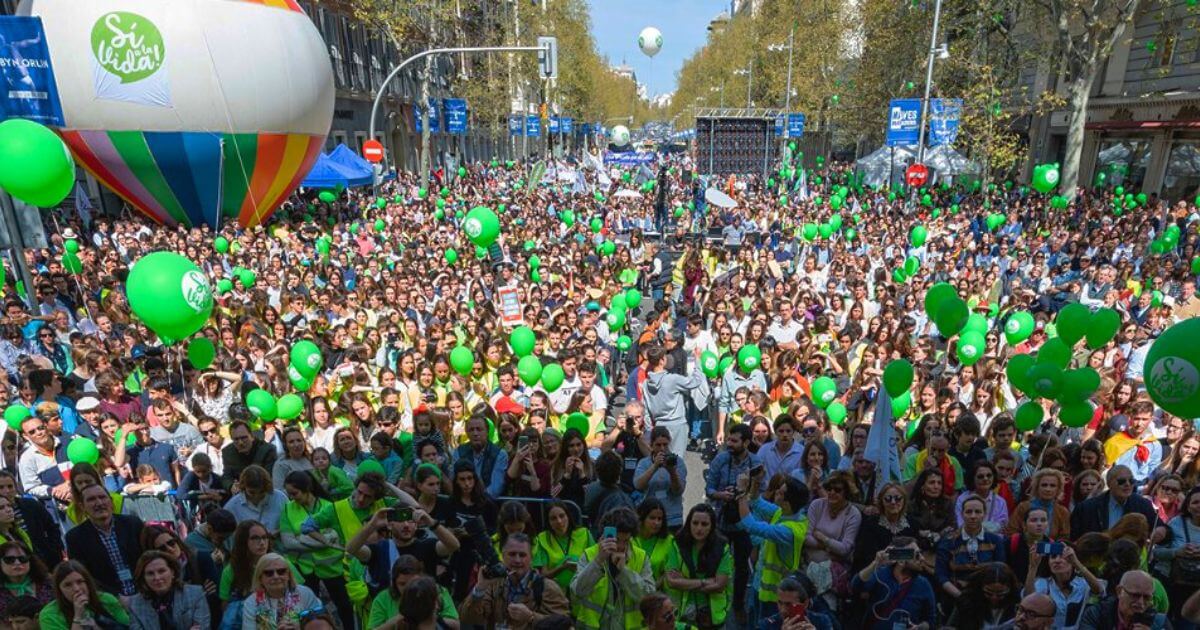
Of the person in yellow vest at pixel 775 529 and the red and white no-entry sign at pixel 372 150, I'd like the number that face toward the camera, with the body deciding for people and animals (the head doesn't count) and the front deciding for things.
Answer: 1

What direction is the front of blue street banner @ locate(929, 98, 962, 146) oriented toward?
toward the camera

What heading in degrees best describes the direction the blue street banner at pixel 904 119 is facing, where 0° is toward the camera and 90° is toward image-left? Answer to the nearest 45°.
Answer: approximately 0°

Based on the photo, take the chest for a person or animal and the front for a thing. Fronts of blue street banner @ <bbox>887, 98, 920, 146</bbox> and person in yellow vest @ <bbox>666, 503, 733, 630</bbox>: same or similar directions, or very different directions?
same or similar directions

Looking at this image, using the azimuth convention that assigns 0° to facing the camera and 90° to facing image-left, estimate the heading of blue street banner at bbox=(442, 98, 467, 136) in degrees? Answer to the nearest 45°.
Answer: approximately 0°

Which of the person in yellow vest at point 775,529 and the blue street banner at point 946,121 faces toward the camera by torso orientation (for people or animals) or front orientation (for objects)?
the blue street banner

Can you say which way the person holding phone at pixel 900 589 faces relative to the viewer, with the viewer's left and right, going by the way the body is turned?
facing the viewer

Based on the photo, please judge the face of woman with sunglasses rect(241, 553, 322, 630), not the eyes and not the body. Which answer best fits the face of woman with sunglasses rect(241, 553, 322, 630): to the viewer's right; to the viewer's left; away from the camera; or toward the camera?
toward the camera

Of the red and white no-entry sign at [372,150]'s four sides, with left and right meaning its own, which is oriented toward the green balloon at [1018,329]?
front

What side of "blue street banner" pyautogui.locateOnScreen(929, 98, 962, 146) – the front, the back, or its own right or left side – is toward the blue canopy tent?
right

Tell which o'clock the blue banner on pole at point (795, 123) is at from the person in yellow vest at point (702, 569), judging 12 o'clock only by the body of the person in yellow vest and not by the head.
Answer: The blue banner on pole is roughly at 6 o'clock from the person in yellow vest.

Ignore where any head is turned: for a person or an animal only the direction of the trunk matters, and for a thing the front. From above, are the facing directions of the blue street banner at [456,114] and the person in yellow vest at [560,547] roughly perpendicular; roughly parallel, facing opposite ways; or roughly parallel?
roughly parallel

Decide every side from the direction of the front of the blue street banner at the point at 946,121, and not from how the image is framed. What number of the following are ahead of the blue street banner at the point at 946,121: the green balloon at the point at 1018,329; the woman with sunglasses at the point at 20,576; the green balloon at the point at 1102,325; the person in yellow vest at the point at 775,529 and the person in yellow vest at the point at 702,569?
5

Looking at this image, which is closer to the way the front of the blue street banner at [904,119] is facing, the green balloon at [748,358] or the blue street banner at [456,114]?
the green balloon

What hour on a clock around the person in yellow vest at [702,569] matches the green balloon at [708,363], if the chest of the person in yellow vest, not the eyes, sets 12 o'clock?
The green balloon is roughly at 6 o'clock from the person in yellow vest.

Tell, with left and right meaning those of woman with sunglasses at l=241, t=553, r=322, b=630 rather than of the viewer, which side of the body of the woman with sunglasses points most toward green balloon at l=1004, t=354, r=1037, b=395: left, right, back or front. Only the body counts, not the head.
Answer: left

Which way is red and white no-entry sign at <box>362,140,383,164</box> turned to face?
toward the camera
